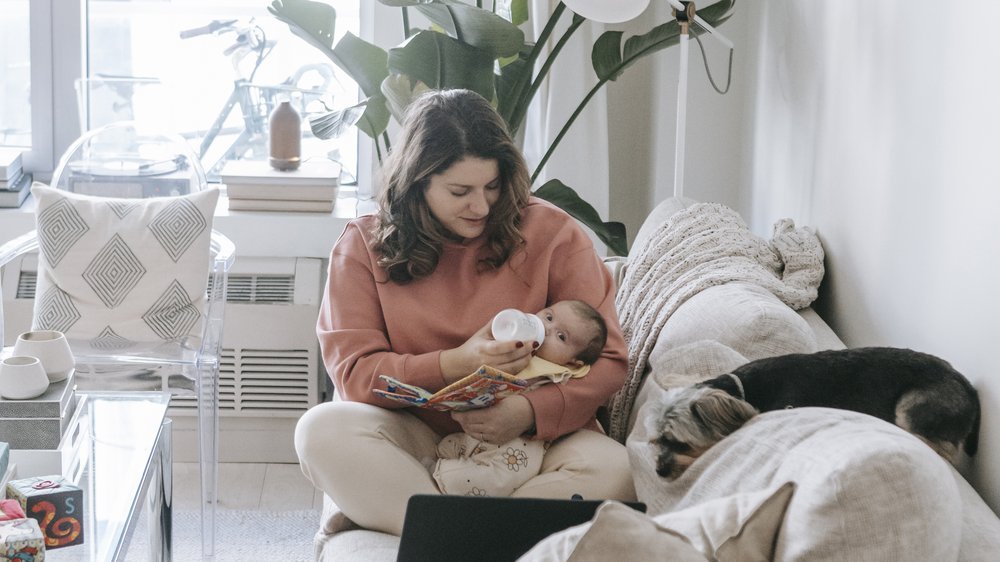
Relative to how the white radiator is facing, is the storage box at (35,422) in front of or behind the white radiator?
in front

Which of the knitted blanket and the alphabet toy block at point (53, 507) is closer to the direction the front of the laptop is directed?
the knitted blanket

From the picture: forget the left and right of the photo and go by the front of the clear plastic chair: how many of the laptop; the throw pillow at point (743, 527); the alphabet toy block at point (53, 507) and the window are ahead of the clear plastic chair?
3

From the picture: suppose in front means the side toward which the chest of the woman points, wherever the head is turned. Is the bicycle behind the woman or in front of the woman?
behind

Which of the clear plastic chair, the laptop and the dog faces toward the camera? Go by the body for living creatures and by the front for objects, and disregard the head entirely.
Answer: the clear plastic chair

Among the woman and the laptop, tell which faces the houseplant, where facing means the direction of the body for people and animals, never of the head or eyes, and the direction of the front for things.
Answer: the laptop

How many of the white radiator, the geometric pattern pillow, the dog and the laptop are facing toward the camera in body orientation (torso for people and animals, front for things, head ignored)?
2

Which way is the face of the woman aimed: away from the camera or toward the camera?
toward the camera

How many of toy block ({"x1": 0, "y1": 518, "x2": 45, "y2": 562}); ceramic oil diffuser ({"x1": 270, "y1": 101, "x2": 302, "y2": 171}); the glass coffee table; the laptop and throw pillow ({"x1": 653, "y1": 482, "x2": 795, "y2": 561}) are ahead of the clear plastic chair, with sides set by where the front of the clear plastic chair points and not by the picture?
4

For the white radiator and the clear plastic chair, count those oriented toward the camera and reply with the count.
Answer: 2

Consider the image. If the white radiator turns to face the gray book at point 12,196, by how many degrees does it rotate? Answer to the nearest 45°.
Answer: approximately 135° to its right

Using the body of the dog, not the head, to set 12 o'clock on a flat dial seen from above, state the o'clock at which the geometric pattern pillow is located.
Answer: The geometric pattern pillow is roughly at 1 o'clock from the dog.

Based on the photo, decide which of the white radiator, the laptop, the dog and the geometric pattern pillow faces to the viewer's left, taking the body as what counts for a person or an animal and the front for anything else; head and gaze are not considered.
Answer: the dog

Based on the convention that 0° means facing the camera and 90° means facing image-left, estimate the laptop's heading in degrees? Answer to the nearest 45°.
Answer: approximately 180°

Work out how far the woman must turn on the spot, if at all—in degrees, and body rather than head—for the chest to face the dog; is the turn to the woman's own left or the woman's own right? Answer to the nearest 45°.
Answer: approximately 45° to the woman's own left

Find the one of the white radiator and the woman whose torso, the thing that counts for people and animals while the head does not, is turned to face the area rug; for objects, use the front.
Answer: the white radiator
